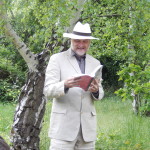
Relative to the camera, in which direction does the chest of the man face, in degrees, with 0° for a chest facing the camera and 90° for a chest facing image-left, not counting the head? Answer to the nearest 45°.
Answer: approximately 315°

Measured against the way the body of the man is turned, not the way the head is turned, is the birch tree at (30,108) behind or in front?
behind
